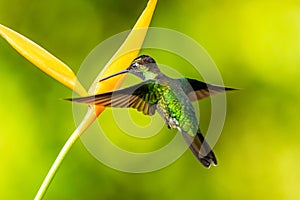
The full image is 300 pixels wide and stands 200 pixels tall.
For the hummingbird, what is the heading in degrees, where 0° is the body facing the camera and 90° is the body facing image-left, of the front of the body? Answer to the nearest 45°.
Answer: approximately 135°
